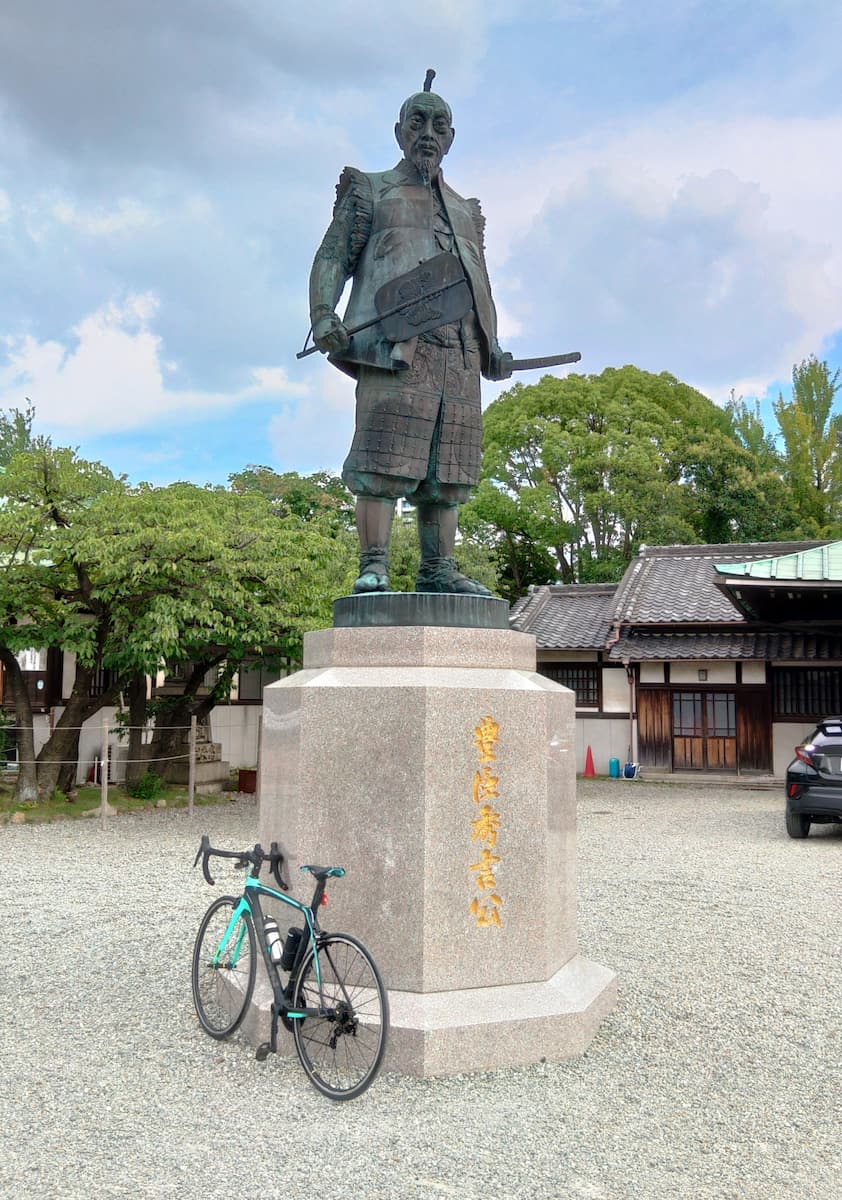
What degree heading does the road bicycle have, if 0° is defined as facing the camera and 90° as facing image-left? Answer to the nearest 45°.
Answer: approximately 135°

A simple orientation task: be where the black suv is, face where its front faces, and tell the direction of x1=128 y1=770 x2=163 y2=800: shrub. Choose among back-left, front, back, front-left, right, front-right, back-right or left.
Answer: left

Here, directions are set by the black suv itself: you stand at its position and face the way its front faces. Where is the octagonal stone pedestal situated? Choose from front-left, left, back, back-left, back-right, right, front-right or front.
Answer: back

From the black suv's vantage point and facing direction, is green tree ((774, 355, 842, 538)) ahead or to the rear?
ahead

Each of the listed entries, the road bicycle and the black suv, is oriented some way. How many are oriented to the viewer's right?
0

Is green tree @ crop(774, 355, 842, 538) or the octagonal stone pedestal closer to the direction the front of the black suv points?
the green tree

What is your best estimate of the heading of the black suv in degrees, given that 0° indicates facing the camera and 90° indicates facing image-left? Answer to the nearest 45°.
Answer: approximately 180°

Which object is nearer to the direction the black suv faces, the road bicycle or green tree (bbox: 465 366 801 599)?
the green tree

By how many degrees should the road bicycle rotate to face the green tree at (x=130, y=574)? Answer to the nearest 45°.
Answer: approximately 45° to its right

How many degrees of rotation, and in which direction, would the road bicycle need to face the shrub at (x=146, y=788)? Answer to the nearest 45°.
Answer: approximately 45° to its right

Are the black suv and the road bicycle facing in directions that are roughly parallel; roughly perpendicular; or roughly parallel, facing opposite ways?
roughly perpendicular

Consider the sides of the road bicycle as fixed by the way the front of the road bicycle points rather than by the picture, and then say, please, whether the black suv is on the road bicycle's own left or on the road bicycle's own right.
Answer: on the road bicycle's own right
